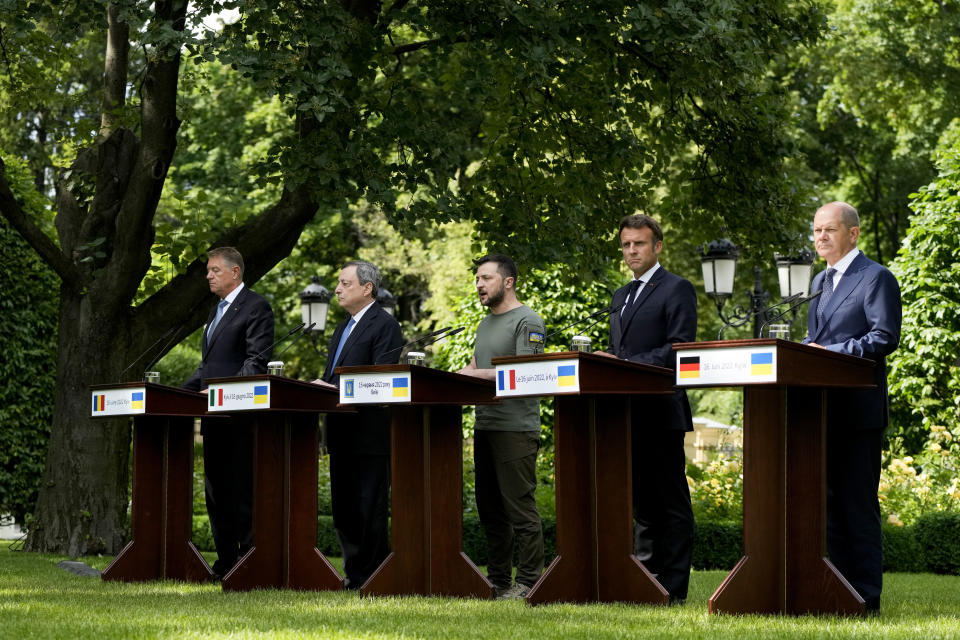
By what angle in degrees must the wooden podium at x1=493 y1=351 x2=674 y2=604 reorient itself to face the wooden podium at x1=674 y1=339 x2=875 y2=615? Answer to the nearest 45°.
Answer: approximately 90° to its left

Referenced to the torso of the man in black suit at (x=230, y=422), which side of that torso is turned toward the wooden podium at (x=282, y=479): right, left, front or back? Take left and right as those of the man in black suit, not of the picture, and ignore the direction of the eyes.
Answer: left

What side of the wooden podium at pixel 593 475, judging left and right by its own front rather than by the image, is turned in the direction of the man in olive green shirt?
right

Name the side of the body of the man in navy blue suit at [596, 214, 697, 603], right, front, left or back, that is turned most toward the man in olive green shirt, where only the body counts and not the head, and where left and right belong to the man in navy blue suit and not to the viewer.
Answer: right

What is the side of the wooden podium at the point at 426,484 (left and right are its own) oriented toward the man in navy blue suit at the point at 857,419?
left

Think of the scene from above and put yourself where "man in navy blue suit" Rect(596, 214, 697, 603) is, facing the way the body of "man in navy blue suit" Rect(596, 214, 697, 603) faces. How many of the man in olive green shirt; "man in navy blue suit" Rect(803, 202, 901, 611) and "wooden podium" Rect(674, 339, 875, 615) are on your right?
1

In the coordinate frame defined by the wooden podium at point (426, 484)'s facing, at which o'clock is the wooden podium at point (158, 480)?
the wooden podium at point (158, 480) is roughly at 3 o'clock from the wooden podium at point (426, 484).
